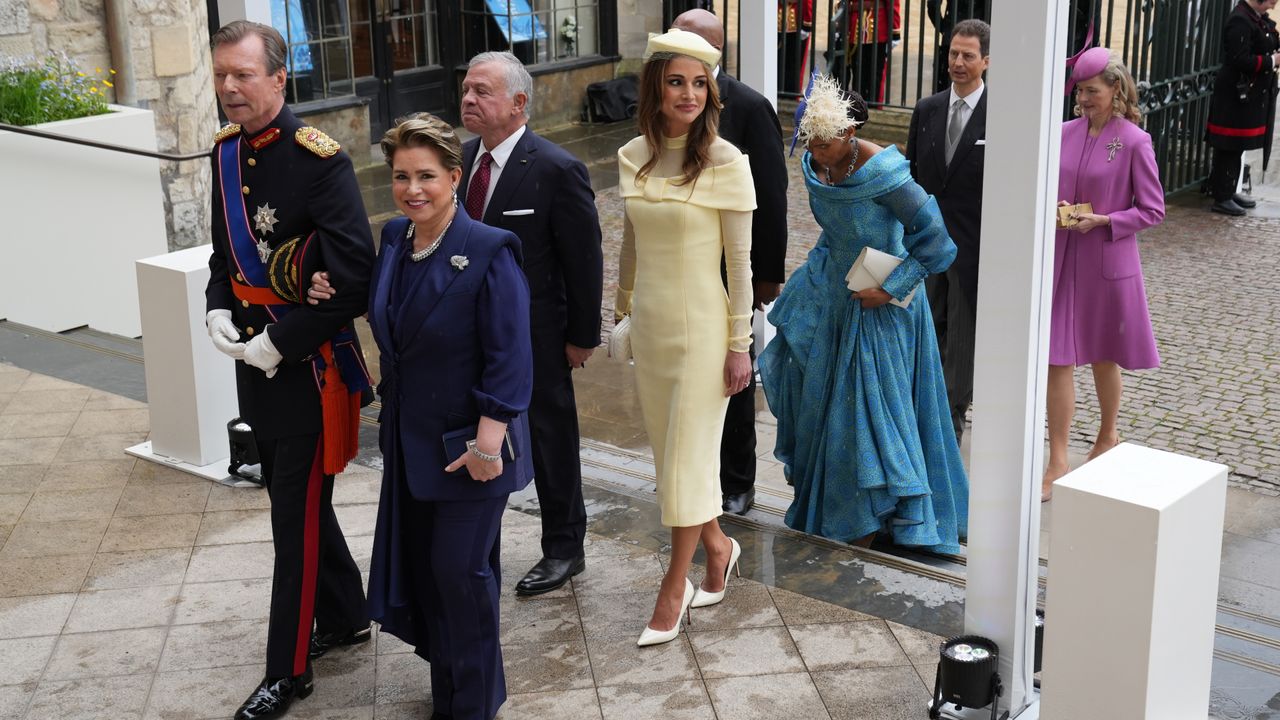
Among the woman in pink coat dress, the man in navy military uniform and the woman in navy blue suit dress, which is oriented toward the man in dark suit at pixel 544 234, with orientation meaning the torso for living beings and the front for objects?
the woman in pink coat dress

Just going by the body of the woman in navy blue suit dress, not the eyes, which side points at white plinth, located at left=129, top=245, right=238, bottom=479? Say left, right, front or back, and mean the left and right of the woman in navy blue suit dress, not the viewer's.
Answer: right

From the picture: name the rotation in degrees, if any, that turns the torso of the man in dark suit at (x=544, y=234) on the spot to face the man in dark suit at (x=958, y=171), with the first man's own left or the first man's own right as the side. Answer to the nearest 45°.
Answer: approximately 180°

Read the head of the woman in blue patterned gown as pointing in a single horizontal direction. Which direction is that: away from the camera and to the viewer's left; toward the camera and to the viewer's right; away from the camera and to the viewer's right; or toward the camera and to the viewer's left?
toward the camera and to the viewer's left

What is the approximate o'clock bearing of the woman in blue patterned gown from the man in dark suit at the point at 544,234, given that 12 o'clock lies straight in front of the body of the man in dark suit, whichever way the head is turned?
The woman in blue patterned gown is roughly at 7 o'clock from the man in dark suit.

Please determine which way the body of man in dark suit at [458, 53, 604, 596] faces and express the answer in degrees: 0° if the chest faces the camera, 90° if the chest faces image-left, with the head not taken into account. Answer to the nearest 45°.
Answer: approximately 45°

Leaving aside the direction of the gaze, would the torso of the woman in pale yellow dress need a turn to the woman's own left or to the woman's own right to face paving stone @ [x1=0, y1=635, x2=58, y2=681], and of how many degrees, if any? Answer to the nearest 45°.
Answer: approximately 45° to the woman's own right

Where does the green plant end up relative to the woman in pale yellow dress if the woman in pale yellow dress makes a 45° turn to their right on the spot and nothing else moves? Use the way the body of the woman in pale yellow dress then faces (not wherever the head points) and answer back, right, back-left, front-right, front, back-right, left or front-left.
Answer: front-right

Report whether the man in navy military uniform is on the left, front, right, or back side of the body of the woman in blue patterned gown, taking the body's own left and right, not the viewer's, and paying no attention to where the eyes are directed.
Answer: front

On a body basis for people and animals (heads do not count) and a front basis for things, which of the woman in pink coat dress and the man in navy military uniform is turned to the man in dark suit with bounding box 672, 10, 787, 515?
the woman in pink coat dress

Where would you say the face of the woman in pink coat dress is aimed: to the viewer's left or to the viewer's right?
to the viewer's left

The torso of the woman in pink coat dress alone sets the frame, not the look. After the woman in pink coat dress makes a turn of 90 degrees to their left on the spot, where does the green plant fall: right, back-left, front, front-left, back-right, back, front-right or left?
back-right

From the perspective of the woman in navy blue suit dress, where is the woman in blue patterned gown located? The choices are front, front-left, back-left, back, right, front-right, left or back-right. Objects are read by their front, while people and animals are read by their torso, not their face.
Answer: back

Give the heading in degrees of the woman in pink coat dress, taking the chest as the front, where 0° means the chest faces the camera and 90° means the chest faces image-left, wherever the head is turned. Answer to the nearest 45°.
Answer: approximately 45°
